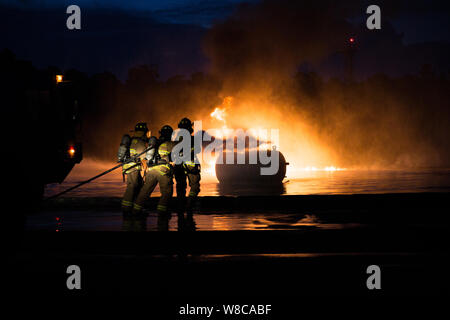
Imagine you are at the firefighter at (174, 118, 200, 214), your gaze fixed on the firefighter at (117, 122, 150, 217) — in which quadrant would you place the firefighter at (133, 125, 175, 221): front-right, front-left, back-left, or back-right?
front-left

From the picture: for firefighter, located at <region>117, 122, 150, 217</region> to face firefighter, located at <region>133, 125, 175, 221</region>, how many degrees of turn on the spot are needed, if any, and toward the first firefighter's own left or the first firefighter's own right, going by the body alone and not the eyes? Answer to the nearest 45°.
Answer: approximately 45° to the first firefighter's own right

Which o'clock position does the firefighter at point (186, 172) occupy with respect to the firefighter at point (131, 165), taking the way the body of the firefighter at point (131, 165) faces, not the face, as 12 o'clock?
the firefighter at point (186, 172) is roughly at 12 o'clock from the firefighter at point (131, 165).

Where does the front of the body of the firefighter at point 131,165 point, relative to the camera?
to the viewer's right
